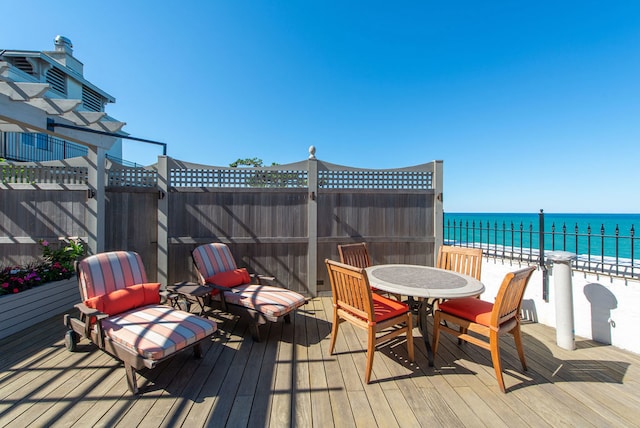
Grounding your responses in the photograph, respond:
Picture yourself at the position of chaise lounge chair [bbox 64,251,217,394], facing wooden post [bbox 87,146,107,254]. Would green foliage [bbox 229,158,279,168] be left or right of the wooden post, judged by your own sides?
right

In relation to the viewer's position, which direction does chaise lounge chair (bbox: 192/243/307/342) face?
facing the viewer and to the right of the viewer

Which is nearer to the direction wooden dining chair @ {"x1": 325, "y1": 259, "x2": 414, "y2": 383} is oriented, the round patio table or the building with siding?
the round patio table

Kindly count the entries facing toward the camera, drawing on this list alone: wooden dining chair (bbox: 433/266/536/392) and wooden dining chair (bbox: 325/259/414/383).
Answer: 0

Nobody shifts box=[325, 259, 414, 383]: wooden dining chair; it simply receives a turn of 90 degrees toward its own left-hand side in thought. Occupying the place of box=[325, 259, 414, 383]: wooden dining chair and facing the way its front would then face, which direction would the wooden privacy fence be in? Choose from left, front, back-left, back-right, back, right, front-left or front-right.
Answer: front

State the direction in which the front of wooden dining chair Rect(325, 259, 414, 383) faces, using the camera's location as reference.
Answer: facing away from the viewer and to the right of the viewer

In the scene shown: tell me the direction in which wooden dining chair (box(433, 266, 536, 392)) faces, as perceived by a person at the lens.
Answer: facing away from the viewer and to the left of the viewer

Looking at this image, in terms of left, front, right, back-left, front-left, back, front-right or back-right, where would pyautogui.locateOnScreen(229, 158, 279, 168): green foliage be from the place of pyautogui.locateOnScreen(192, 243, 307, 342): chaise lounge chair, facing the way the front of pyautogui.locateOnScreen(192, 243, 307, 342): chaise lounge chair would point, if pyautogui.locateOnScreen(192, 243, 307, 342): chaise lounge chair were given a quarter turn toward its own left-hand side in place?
front-left

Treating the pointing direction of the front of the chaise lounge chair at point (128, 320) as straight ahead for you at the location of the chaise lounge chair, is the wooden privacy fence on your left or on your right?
on your left

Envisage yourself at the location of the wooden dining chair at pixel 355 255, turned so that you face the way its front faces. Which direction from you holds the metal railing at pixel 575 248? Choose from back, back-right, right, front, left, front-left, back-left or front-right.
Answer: front-left

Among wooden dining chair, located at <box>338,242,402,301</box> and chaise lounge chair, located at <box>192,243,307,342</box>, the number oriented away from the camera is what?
0

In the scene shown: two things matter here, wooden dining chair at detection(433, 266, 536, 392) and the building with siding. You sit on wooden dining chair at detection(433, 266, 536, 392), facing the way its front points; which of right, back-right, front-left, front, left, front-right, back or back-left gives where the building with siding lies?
front-left

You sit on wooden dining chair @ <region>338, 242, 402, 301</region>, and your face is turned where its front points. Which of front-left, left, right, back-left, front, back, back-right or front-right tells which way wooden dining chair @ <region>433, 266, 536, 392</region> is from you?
front

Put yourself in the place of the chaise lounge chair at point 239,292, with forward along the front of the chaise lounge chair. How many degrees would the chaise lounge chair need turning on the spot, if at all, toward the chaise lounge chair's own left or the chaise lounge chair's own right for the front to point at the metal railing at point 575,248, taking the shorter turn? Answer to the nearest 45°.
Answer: approximately 45° to the chaise lounge chair's own left
